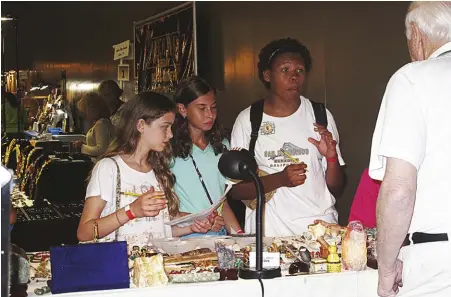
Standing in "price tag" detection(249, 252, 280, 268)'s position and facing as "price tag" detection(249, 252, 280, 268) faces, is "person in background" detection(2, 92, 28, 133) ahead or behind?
behind

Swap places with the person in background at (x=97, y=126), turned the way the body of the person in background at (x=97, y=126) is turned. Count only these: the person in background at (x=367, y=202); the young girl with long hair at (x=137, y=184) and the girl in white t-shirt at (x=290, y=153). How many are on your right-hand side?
0

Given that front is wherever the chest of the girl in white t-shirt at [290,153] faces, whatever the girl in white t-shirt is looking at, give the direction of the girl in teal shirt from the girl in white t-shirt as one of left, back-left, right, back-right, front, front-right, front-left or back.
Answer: right

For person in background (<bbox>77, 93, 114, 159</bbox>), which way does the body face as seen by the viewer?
to the viewer's left

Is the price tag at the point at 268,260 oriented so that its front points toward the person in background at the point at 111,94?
no

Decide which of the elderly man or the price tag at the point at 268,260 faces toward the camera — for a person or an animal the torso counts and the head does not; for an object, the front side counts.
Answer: the price tag

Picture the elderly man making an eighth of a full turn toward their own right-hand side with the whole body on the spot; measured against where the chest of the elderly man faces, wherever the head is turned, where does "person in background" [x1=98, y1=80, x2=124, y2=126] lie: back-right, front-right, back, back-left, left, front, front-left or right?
front-left

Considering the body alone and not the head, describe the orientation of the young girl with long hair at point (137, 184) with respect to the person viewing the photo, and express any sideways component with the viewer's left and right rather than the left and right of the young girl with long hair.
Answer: facing the viewer and to the right of the viewer

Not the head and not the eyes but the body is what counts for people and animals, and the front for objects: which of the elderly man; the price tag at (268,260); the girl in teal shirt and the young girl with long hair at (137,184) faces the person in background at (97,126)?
the elderly man

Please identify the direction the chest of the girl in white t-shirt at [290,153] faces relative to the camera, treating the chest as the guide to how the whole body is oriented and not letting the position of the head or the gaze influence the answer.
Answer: toward the camera

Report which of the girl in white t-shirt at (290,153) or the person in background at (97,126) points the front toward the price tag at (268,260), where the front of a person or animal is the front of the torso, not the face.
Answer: the girl in white t-shirt

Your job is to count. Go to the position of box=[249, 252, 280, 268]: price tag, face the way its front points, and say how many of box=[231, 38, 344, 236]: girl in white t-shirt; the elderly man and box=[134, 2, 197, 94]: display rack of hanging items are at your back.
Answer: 2

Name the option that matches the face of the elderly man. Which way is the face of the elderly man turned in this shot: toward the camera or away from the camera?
away from the camera

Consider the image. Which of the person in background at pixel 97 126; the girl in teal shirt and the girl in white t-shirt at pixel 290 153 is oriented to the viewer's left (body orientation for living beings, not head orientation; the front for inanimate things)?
the person in background

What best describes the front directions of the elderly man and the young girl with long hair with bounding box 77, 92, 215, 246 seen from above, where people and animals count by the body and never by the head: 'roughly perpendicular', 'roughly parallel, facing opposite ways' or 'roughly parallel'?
roughly parallel, facing opposite ways

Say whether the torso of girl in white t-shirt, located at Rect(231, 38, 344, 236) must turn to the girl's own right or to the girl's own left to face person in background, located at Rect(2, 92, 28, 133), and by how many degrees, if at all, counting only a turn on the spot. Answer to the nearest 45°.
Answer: approximately 135° to the girl's own right

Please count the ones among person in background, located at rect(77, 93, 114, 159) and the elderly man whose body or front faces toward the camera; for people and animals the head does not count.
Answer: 0
